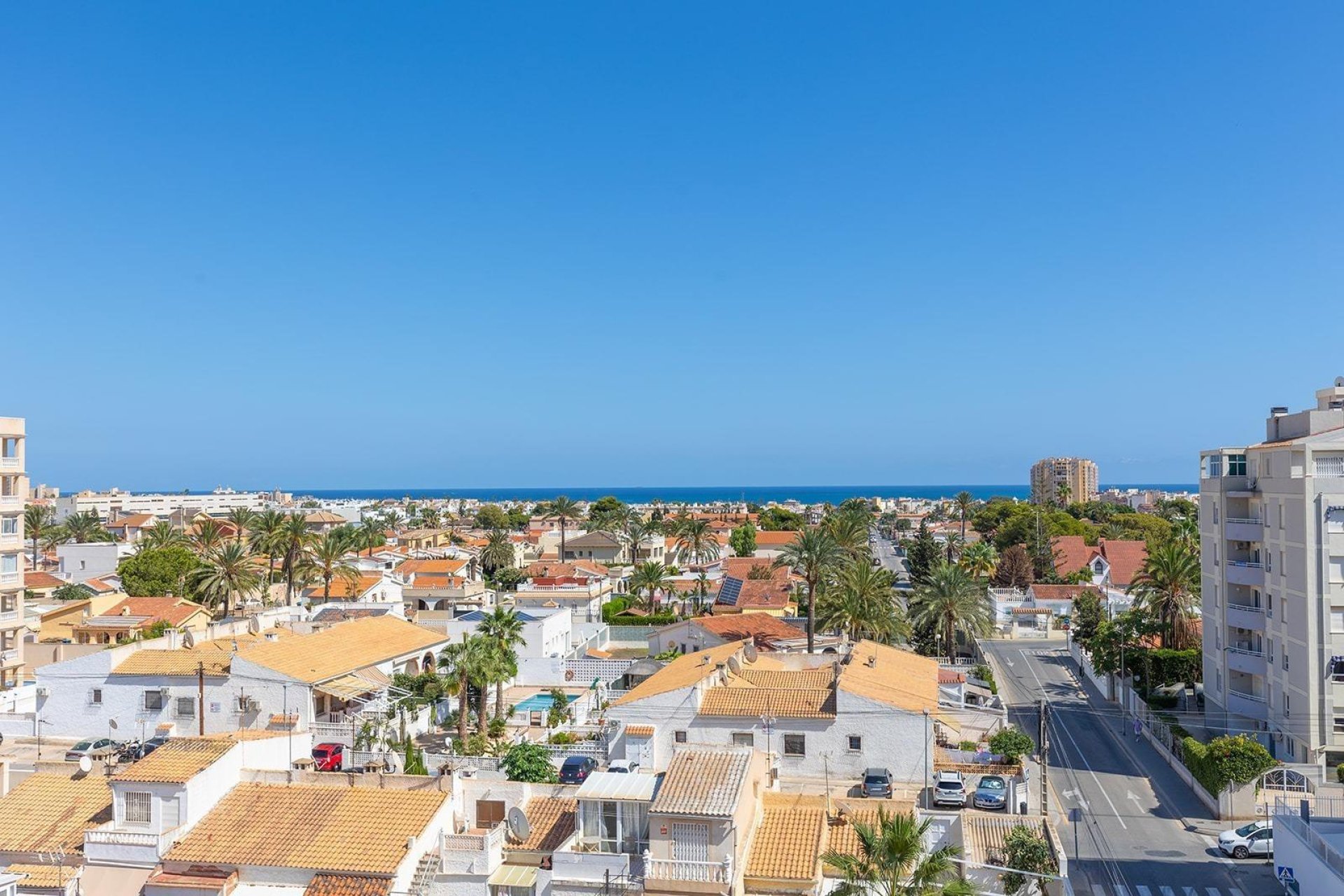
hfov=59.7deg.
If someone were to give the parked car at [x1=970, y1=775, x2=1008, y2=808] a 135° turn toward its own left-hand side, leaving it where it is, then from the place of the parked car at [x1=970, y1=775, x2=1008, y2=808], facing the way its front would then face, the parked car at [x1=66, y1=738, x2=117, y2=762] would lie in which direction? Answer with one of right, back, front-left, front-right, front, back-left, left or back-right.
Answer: back-left

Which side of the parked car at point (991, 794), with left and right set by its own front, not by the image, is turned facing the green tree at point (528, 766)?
right

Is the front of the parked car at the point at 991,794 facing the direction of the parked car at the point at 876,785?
no

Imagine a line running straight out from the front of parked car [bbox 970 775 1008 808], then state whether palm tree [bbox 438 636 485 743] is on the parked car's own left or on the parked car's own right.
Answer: on the parked car's own right

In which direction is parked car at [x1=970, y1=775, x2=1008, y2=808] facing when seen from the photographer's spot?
facing the viewer

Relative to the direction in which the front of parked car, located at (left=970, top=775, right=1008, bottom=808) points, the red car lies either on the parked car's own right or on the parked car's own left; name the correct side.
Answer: on the parked car's own right
